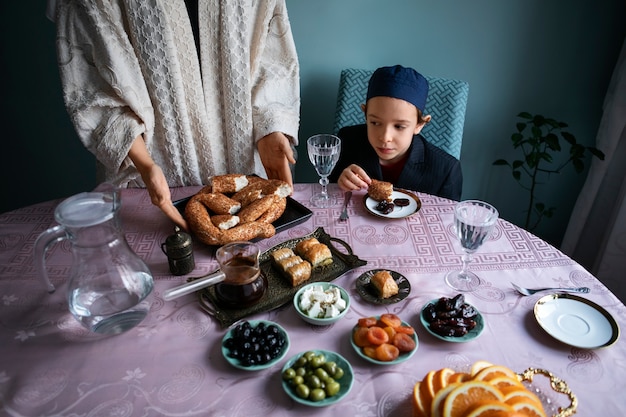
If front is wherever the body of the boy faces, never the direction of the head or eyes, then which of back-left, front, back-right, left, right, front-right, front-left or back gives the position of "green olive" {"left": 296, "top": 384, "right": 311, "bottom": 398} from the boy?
front

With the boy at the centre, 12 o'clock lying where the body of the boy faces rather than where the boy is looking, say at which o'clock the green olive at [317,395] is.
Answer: The green olive is roughly at 12 o'clock from the boy.

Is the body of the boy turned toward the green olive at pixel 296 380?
yes

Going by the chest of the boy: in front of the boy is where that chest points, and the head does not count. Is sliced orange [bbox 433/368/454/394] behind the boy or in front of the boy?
in front

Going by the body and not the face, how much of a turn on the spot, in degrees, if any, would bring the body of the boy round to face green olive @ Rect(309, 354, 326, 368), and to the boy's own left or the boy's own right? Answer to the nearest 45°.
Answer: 0° — they already face it

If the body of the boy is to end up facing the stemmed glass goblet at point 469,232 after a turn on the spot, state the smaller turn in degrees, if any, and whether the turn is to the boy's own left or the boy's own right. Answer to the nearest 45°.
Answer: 0° — they already face it

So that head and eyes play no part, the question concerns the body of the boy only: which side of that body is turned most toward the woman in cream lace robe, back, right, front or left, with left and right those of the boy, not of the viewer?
right

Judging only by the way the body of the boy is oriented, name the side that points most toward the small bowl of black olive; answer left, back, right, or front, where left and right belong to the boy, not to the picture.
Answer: front

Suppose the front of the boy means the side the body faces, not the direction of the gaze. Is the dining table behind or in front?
in front

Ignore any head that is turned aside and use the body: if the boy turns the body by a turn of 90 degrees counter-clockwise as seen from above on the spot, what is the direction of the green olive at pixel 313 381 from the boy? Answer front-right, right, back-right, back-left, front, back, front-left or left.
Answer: right

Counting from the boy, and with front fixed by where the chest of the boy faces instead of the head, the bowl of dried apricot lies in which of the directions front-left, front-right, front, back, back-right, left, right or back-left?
front

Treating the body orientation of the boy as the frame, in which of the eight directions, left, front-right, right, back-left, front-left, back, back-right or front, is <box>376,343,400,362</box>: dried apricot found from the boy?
front

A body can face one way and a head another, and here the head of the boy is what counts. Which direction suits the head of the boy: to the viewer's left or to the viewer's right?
to the viewer's left

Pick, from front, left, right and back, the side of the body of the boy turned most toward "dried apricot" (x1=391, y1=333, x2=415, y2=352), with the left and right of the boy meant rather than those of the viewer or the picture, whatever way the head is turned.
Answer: front

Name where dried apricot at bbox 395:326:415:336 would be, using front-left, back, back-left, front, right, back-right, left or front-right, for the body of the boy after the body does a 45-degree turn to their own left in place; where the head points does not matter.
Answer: front-right

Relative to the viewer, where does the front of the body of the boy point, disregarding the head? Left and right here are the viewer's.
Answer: facing the viewer

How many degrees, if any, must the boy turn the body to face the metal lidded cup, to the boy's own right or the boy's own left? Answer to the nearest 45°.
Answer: approximately 45° to the boy's own right

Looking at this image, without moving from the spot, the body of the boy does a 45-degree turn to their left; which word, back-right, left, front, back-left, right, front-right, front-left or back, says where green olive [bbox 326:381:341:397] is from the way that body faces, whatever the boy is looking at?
front-right
